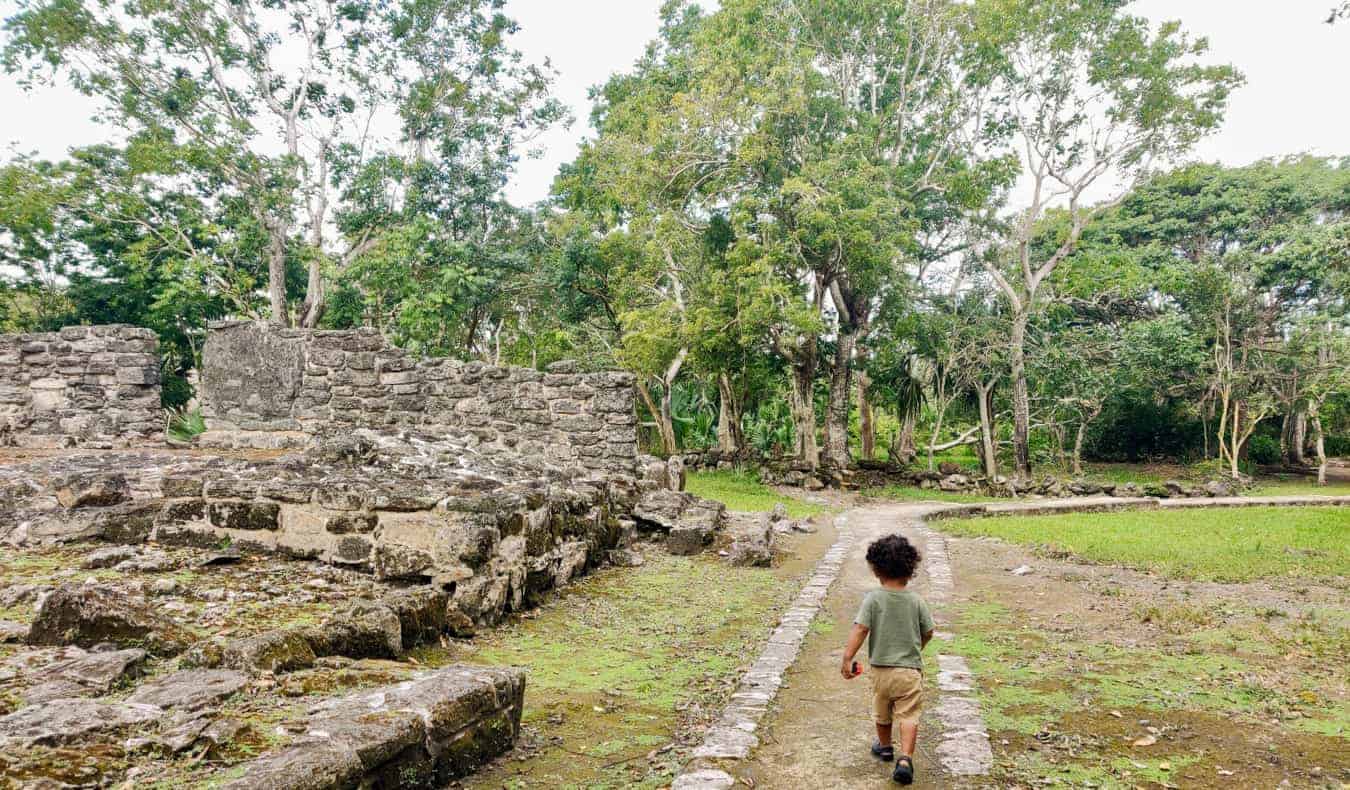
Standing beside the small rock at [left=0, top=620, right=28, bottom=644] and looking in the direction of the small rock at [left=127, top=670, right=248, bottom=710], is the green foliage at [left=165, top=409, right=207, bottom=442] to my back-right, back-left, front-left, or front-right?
back-left

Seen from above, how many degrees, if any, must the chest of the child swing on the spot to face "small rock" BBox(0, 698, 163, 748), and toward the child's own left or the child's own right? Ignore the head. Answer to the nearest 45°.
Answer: approximately 135° to the child's own left

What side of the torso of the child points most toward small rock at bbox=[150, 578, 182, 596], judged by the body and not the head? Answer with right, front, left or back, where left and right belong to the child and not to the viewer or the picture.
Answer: left

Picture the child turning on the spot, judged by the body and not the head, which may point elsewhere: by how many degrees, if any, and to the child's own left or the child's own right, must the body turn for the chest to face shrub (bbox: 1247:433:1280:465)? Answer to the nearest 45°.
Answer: approximately 45° to the child's own right

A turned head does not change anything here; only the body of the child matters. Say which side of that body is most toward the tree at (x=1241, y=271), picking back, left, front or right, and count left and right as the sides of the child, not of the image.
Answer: front

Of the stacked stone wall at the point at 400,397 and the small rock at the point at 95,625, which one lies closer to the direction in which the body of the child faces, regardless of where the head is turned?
the stacked stone wall

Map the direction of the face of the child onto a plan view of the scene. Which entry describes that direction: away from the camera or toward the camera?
away from the camera

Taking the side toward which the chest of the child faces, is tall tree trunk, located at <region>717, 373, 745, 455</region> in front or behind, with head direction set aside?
in front

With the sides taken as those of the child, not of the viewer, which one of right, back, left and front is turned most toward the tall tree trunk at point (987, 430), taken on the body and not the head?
front

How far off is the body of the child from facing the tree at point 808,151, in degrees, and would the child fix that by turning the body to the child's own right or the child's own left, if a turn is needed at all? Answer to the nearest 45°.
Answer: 0° — they already face it

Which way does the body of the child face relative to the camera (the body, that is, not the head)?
away from the camera

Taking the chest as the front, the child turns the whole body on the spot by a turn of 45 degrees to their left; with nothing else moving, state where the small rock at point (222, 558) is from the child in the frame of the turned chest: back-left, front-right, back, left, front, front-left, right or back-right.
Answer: front-left
